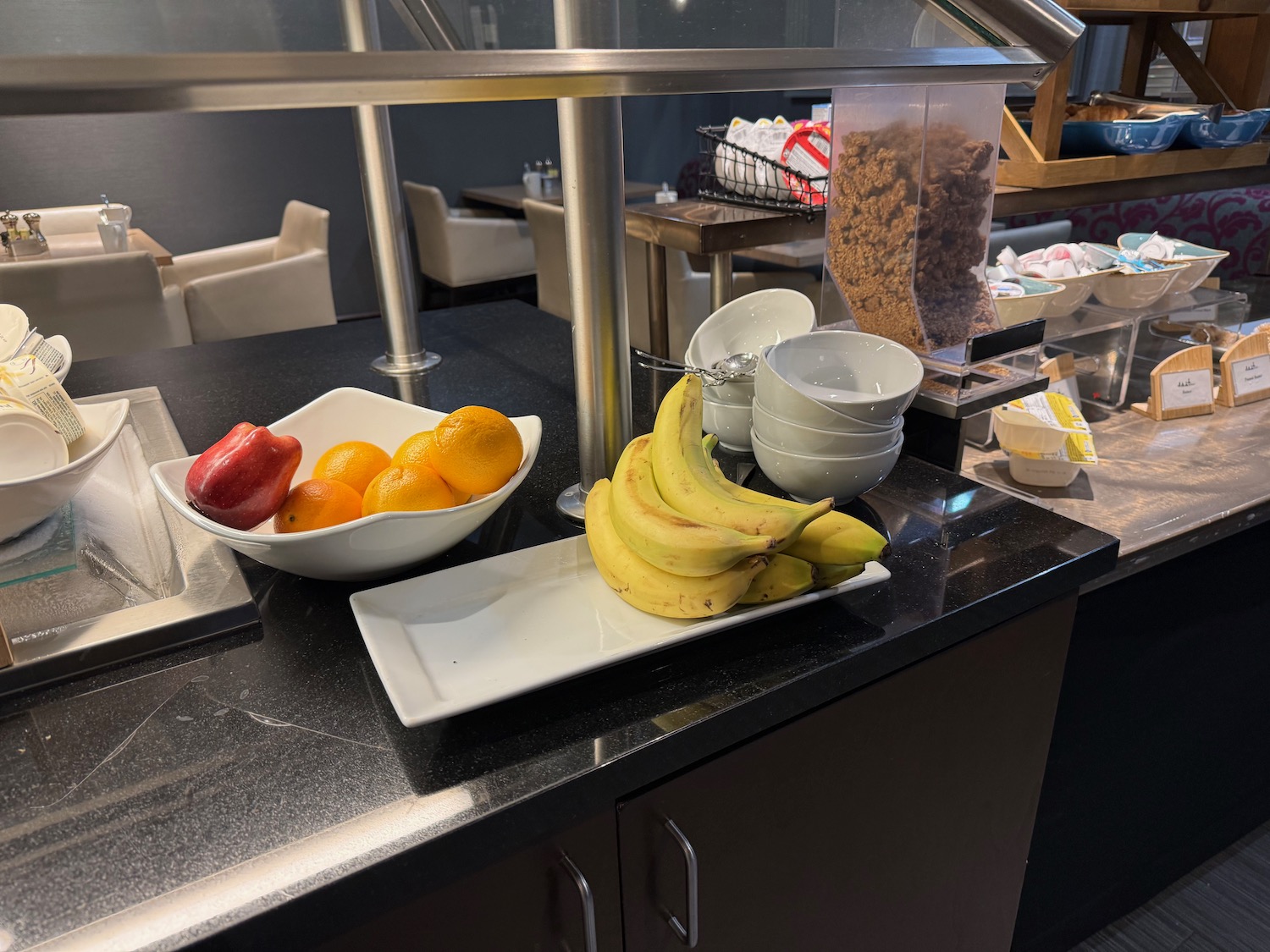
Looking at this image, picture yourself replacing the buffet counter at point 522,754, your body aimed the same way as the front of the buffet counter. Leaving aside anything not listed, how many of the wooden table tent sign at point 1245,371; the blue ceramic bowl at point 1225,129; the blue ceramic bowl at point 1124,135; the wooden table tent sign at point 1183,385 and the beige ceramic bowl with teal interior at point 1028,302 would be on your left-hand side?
5

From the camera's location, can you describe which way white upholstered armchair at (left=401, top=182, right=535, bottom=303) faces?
facing away from the viewer and to the right of the viewer

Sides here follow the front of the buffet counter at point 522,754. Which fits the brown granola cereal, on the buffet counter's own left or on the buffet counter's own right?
on the buffet counter's own left

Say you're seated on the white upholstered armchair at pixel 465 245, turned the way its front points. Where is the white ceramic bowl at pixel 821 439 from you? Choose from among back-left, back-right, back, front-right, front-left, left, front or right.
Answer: back-right

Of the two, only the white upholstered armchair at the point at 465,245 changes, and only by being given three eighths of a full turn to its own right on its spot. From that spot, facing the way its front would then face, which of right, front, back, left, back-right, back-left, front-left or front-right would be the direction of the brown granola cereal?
front

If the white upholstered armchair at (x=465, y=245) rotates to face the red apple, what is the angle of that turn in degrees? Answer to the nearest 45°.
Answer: approximately 135° to its right

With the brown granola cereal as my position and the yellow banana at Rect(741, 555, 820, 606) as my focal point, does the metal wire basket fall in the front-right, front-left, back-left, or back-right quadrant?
back-right

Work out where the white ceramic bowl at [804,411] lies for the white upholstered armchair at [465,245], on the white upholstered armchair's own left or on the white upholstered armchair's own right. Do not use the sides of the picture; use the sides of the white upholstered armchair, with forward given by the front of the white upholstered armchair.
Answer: on the white upholstered armchair's own right

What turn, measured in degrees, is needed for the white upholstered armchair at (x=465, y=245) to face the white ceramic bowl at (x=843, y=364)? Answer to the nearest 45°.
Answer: approximately 135° to its right

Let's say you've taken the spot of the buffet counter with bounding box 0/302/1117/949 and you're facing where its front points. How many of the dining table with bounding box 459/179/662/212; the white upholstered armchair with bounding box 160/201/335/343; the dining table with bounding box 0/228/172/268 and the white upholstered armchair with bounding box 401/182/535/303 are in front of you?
0

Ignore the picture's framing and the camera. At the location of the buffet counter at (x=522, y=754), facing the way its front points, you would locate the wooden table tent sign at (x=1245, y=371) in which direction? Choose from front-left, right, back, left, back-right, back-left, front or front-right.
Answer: left

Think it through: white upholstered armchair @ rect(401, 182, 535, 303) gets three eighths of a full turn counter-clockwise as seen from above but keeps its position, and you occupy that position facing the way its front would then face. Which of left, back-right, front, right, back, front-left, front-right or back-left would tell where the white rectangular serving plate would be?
left

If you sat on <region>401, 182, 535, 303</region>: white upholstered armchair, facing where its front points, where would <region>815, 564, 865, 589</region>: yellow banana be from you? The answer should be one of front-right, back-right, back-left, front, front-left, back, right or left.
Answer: back-right

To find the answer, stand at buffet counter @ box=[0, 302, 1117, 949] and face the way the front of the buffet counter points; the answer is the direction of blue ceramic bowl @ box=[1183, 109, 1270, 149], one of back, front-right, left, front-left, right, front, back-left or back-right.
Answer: left

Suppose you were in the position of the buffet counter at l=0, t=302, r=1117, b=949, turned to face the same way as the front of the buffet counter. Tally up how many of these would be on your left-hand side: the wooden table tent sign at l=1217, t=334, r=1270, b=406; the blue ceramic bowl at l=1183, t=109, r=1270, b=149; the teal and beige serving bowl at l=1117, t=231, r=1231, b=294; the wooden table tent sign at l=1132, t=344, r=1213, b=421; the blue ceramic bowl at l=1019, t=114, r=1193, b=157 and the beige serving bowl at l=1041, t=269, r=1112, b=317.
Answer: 6

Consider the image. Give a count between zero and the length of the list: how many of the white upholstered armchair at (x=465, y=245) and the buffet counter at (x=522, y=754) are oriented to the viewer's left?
0

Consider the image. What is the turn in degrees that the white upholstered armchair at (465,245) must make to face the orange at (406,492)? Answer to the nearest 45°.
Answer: approximately 135° to its right

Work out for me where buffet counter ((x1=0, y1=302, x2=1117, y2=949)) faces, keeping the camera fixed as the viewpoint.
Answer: facing the viewer and to the right of the viewer

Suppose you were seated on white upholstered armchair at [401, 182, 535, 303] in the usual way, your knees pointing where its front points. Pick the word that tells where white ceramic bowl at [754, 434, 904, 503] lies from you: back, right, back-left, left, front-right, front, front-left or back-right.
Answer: back-right
